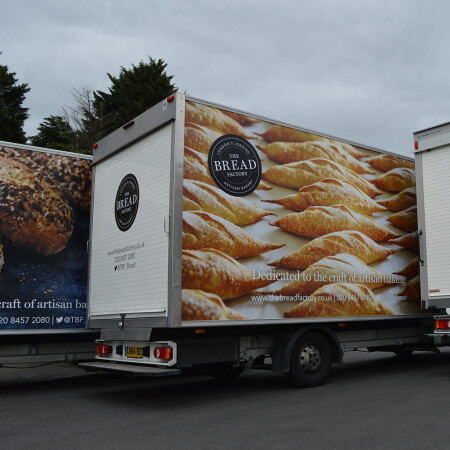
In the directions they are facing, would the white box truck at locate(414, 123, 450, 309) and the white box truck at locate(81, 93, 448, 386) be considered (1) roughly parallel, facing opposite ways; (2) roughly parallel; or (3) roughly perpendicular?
roughly parallel

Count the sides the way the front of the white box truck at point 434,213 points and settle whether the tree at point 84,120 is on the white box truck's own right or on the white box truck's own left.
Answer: on the white box truck's own left

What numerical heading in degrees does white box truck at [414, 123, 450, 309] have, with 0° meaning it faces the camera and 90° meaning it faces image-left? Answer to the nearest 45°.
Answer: approximately 225°

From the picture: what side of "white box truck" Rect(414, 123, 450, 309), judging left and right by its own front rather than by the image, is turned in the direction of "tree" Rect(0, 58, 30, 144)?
left

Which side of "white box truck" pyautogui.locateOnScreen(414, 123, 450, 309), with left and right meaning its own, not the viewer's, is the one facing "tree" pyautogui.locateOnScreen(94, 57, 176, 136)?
left

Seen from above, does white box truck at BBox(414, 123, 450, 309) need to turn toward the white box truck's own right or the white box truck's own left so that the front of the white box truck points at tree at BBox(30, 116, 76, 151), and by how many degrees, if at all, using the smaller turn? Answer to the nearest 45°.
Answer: approximately 90° to the white box truck's own left

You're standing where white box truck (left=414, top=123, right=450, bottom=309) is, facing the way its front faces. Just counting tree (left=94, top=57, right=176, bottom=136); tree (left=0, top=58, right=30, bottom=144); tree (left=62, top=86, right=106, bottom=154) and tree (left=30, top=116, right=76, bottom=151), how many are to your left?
4

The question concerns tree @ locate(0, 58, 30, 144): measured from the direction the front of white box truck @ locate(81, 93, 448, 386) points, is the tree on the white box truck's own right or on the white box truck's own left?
on the white box truck's own left

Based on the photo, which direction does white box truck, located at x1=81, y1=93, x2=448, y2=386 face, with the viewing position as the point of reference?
facing away from the viewer and to the right of the viewer

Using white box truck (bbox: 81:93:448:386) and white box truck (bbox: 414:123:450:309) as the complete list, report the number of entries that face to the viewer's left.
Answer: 0
